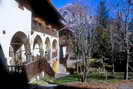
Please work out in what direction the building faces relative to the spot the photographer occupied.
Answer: facing the viewer and to the right of the viewer
